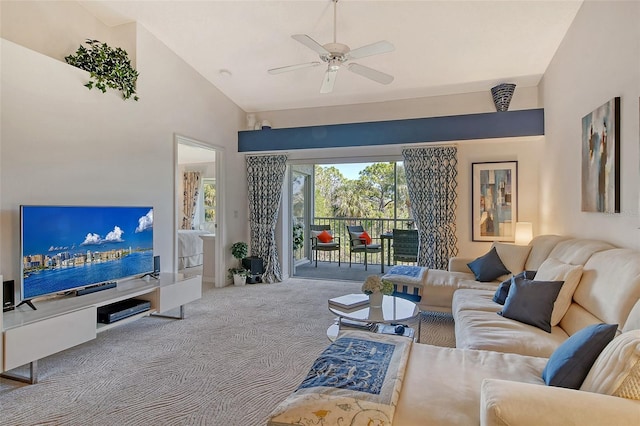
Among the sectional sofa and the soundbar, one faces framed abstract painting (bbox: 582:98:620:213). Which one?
the soundbar

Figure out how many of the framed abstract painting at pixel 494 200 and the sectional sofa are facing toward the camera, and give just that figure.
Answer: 1

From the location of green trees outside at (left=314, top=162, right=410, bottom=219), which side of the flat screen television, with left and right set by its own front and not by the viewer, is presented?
left

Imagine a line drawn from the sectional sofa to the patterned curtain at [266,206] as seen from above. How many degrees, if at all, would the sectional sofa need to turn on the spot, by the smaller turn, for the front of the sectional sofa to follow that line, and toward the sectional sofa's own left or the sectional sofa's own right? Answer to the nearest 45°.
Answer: approximately 45° to the sectional sofa's own right

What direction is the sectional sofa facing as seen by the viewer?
to the viewer's left

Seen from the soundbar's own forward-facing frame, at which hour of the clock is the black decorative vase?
The black decorative vase is roughly at 11 o'clock from the soundbar.

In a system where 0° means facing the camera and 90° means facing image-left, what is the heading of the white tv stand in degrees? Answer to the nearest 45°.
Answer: approximately 315°
